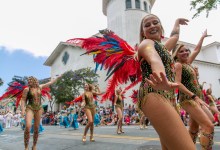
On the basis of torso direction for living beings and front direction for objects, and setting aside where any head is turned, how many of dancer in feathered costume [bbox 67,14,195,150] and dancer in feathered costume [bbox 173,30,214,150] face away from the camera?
0

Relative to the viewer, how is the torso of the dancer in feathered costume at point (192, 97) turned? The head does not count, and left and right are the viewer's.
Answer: facing the viewer and to the right of the viewer

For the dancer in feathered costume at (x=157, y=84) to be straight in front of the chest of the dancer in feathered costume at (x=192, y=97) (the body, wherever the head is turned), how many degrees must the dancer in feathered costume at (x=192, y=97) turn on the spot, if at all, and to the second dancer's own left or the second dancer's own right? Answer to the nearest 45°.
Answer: approximately 45° to the second dancer's own right

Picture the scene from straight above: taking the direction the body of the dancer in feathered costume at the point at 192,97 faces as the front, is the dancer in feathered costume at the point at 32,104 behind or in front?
behind

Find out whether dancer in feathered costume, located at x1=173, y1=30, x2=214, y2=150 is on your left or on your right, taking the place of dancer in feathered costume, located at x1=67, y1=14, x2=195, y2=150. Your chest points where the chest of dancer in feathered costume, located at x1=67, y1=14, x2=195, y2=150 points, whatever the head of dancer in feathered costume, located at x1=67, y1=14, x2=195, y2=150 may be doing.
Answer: on your left
